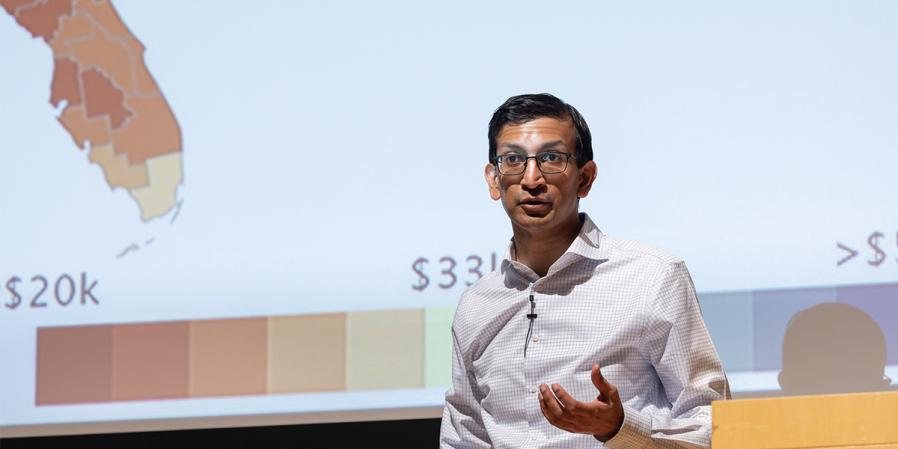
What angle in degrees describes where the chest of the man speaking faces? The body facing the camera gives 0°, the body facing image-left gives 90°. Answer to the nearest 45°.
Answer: approximately 45°

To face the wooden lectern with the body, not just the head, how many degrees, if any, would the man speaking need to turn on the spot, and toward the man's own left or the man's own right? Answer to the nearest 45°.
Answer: approximately 90° to the man's own left
